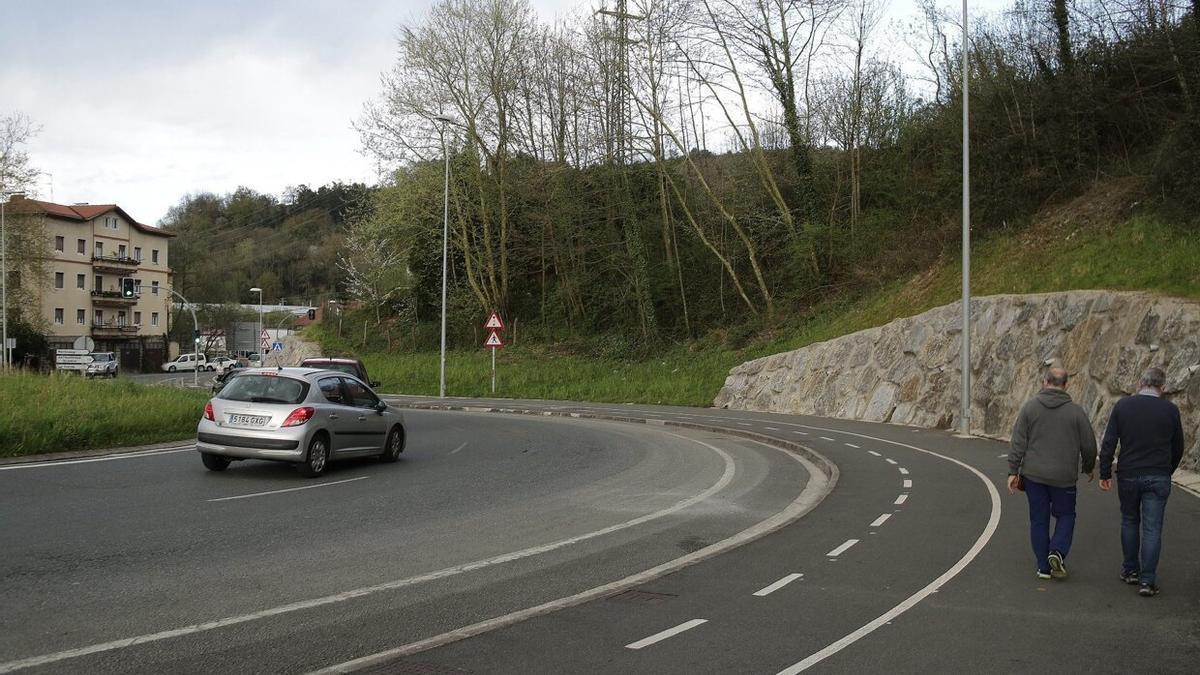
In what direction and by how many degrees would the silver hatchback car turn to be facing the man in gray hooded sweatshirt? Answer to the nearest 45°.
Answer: approximately 90° to its right

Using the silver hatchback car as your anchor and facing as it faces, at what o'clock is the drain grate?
The drain grate is roughly at 4 o'clock from the silver hatchback car.

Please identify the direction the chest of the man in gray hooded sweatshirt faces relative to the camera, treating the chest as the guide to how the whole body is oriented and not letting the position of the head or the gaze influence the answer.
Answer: away from the camera

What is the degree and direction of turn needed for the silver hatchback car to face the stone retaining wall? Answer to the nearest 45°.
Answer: approximately 45° to its right

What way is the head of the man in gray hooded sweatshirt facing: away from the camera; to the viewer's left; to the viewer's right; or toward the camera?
away from the camera

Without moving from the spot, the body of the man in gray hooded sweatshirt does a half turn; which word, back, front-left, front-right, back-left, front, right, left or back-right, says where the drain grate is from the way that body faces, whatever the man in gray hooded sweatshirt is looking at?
front-right

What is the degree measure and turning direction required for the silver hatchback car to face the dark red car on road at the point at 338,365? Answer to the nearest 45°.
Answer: approximately 45° to its left

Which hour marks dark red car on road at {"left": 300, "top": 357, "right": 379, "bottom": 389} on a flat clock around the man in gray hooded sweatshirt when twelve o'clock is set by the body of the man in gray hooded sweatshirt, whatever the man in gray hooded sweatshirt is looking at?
The dark red car on road is roughly at 10 o'clock from the man in gray hooded sweatshirt.

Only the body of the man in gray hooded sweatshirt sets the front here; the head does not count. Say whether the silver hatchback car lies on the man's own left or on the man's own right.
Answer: on the man's own left

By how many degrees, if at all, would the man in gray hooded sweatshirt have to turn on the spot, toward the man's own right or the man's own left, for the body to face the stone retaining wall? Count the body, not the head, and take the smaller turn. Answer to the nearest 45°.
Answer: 0° — they already face it
